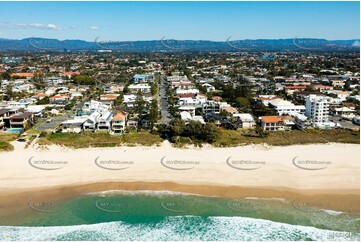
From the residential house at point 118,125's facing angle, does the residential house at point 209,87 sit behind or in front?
behind

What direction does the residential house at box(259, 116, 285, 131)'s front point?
toward the camera

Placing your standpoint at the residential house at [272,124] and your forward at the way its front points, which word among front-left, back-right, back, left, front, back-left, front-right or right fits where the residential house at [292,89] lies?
back

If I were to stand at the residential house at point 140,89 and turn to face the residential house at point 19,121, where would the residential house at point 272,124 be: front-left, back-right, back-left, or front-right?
front-left

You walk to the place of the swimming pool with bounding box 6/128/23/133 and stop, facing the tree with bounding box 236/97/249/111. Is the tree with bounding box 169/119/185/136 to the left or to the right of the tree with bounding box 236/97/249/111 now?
right

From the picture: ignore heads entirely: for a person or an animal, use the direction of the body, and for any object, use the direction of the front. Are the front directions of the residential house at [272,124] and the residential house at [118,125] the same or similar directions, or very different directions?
same or similar directions

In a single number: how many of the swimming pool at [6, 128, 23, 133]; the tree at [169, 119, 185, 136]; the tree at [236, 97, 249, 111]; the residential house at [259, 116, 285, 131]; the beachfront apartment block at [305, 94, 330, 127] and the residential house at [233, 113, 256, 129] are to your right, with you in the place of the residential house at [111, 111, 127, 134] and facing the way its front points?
1

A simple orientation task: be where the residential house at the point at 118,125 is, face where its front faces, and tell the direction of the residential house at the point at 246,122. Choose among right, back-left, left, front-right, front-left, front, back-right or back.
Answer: left

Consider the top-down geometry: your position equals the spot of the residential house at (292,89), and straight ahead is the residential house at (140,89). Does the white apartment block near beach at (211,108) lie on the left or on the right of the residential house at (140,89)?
left

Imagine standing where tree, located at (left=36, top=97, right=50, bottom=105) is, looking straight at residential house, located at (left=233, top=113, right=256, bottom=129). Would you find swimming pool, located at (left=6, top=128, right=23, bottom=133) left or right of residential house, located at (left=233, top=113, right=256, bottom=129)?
right

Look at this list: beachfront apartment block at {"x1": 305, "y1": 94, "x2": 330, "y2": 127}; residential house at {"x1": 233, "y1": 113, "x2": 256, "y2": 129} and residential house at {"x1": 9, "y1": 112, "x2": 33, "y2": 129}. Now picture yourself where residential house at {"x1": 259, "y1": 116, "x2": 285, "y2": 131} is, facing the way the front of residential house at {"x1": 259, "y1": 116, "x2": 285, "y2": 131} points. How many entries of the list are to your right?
2

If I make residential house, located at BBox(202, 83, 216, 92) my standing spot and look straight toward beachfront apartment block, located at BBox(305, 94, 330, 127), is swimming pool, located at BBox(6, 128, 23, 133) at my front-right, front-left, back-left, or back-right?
front-right

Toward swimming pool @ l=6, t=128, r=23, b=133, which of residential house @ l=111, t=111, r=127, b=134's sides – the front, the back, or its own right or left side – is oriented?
right

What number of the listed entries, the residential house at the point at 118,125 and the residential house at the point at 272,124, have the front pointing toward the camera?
2

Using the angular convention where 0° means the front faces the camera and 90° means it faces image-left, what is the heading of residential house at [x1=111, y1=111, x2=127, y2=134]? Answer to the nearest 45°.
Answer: approximately 0°

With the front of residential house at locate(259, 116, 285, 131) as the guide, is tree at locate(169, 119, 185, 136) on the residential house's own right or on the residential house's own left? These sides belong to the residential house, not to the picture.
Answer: on the residential house's own right

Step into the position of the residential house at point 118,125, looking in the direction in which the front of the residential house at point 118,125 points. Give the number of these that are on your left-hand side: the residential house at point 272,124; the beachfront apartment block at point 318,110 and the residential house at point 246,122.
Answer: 3

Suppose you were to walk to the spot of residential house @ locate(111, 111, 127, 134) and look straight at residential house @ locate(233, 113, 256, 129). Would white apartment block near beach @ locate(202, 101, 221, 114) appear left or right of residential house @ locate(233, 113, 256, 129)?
left
